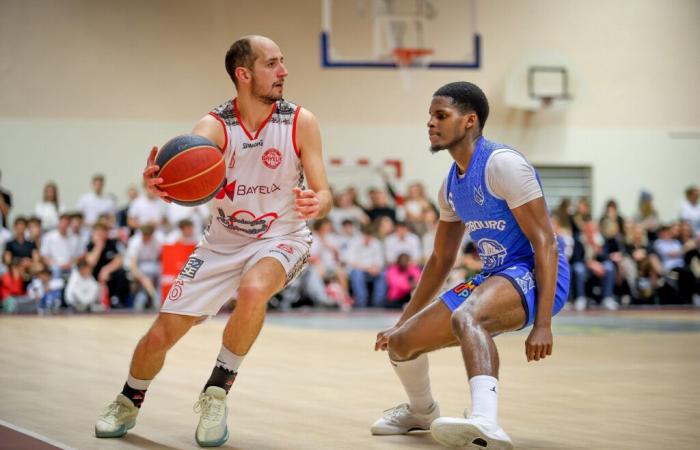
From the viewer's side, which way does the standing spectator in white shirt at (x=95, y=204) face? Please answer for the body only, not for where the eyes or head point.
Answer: toward the camera

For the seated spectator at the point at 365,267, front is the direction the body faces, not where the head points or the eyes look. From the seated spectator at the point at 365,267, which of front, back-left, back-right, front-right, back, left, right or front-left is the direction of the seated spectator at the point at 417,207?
back-left

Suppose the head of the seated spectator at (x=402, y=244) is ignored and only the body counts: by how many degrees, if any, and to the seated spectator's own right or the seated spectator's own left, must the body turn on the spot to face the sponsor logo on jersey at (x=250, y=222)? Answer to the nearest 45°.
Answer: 0° — they already face it

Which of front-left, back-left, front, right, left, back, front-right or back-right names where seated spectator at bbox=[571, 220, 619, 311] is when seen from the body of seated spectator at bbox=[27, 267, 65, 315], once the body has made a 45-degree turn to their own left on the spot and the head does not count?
front-left

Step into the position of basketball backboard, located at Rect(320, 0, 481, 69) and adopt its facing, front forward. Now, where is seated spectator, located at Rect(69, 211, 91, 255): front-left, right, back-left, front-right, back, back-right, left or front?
front-right

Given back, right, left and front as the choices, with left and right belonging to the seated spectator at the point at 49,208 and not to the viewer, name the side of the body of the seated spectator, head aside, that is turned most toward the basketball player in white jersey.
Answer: front

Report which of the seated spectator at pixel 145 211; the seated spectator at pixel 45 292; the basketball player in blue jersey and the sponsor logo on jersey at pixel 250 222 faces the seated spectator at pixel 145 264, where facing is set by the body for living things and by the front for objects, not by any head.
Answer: the seated spectator at pixel 145 211

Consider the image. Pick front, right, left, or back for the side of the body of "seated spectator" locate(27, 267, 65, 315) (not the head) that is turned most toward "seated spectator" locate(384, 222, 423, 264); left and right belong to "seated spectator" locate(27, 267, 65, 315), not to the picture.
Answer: left

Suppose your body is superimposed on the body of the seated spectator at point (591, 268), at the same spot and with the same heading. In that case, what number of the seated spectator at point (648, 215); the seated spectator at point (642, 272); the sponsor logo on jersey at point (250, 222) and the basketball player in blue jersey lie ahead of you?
2

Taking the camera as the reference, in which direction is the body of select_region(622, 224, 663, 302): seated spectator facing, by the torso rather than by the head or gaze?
toward the camera

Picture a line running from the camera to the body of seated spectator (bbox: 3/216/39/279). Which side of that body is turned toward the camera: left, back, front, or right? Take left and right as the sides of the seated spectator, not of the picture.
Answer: front

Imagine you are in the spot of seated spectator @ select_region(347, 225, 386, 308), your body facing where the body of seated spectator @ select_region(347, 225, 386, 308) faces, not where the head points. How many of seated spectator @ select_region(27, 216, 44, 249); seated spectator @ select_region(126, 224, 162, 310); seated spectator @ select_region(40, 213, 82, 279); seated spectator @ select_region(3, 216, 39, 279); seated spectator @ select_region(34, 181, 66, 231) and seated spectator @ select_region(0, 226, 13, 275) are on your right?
6

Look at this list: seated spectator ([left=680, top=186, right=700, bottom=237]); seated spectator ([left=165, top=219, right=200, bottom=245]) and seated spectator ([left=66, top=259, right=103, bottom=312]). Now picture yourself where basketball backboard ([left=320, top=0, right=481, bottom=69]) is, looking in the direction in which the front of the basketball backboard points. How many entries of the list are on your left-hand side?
1
